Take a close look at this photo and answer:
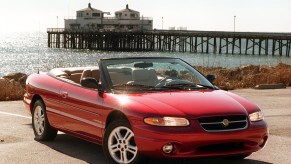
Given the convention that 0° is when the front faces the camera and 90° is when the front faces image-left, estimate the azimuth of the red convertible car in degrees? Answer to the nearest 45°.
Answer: approximately 315°
